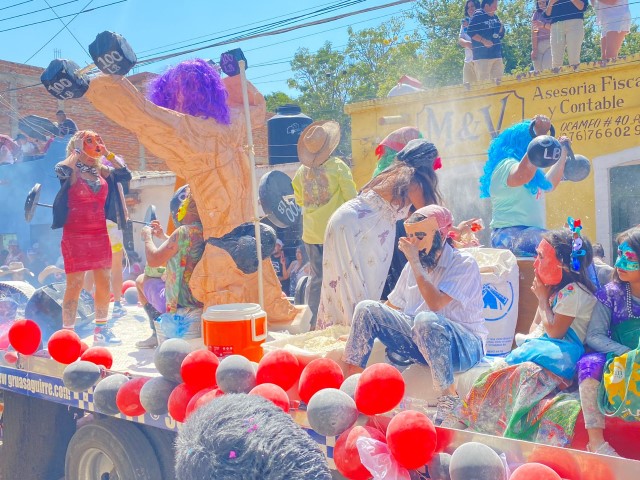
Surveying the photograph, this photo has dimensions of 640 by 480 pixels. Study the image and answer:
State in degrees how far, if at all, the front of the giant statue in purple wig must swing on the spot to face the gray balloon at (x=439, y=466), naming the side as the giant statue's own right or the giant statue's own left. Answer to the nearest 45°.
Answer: approximately 135° to the giant statue's own right

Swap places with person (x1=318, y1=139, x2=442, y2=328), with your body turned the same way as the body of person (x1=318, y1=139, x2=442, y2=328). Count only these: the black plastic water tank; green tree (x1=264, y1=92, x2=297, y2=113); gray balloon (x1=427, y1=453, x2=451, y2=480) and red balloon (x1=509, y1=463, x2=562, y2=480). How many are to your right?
2

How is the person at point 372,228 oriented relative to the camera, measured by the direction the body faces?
to the viewer's right

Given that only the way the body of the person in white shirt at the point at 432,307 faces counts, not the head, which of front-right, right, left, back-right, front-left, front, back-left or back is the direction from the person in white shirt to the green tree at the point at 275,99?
back-right

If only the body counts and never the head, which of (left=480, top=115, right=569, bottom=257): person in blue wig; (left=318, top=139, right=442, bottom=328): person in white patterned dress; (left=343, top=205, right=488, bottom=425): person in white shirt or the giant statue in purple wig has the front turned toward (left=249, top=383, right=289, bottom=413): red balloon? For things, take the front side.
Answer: the person in white shirt

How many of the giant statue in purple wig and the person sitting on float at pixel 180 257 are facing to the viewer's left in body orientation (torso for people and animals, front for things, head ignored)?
1

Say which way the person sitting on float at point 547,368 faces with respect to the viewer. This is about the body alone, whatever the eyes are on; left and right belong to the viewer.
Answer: facing to the left of the viewer

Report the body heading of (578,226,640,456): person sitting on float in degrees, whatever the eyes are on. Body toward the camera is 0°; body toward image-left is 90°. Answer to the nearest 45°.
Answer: approximately 0°

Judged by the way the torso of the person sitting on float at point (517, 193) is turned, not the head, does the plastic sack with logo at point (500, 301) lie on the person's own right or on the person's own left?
on the person's own right

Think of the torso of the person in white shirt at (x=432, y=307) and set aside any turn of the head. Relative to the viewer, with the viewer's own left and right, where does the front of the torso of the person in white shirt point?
facing the viewer and to the left of the viewer
